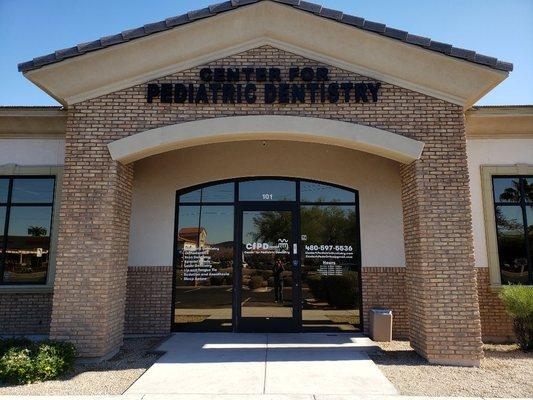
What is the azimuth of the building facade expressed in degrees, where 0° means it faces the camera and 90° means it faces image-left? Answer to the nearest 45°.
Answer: approximately 0°

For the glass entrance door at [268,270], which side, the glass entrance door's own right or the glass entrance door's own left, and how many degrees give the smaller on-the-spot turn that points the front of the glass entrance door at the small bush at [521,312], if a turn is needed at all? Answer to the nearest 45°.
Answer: approximately 90° to the glass entrance door's own left

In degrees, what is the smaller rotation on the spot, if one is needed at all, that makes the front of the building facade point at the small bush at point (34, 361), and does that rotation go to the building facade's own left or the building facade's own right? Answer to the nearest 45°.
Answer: approximately 90° to the building facade's own right

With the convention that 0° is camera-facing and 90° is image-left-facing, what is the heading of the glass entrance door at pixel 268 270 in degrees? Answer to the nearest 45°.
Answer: approximately 0°

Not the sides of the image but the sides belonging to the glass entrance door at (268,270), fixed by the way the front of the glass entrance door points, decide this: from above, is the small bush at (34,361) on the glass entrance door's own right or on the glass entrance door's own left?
on the glass entrance door's own right
